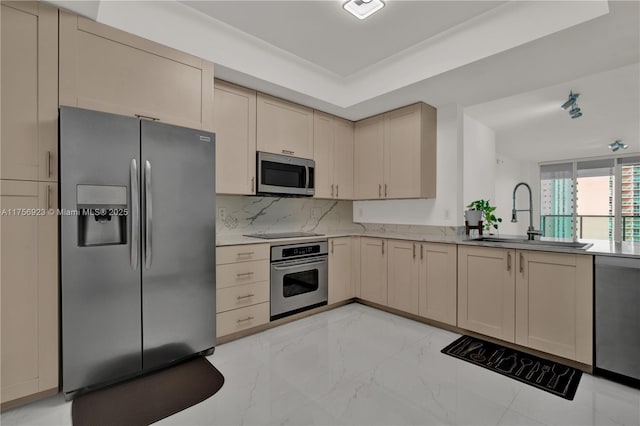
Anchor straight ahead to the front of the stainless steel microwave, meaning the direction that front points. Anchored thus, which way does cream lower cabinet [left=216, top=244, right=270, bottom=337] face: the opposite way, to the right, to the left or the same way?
the same way

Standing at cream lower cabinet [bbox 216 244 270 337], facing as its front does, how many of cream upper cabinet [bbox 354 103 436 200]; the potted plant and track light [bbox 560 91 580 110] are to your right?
0

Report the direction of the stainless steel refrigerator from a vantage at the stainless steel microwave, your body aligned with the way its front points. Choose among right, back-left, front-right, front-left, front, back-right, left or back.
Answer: right

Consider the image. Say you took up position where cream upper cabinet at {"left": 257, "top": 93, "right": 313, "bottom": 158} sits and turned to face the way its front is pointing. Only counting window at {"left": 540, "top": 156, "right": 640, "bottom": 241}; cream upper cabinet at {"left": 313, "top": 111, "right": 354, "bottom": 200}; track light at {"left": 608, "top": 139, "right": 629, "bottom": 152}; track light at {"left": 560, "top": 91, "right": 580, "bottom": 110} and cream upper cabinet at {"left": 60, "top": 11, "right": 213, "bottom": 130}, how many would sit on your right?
1

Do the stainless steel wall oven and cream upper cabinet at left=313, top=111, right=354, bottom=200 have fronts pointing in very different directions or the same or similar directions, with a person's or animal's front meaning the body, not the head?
same or similar directions

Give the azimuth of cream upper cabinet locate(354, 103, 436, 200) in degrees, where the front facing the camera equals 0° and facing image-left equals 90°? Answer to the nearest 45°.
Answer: approximately 45°

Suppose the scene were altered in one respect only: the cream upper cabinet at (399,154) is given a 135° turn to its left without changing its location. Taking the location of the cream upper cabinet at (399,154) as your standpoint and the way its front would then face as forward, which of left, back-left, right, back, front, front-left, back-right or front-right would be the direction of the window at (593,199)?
front-left

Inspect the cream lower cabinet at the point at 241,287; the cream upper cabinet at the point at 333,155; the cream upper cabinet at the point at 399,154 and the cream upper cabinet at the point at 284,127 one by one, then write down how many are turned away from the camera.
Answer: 0

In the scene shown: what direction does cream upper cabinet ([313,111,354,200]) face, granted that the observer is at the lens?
facing the viewer and to the right of the viewer

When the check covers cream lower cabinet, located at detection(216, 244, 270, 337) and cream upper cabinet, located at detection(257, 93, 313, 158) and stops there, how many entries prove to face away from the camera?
0

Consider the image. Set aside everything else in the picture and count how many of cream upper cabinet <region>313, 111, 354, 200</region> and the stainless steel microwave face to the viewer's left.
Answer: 0

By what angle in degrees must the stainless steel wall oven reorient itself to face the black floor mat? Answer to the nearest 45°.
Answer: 0° — it already faces it

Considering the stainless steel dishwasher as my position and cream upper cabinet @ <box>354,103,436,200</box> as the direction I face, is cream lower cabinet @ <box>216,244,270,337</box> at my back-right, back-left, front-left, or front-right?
front-left
